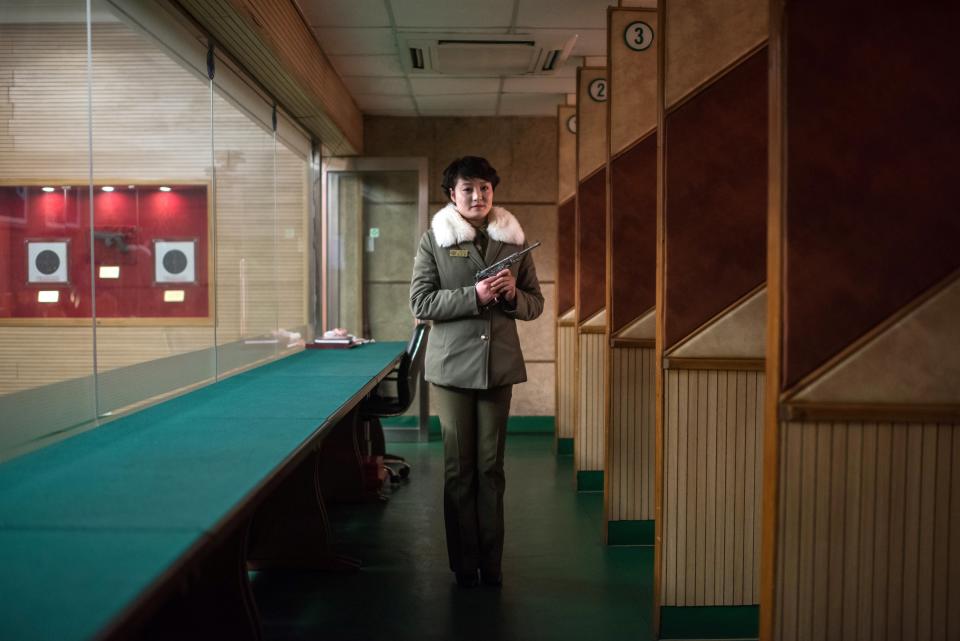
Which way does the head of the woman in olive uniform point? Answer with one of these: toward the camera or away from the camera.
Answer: toward the camera

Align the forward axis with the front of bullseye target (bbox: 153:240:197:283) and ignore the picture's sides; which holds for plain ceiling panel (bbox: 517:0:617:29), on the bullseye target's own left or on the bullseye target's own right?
on the bullseye target's own left

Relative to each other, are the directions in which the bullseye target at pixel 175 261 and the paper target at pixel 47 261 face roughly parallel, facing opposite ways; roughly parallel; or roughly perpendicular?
roughly parallel

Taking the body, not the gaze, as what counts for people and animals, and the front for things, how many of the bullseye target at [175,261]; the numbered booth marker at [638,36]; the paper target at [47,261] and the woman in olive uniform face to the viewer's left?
0

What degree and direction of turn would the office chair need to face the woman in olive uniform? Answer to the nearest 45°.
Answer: approximately 90° to its left

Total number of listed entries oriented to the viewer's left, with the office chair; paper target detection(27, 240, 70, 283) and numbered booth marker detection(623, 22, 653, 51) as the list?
1

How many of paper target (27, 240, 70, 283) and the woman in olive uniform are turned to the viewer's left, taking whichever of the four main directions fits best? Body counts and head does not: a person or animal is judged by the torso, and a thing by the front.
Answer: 0

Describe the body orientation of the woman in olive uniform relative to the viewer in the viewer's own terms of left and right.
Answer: facing the viewer

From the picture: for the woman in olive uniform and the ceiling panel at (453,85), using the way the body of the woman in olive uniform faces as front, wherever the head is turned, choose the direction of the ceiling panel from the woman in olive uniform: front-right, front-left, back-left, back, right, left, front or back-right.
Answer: back

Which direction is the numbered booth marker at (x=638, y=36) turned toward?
toward the camera

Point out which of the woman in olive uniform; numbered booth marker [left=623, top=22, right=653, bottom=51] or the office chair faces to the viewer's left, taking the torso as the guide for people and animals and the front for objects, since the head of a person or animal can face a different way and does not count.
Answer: the office chair

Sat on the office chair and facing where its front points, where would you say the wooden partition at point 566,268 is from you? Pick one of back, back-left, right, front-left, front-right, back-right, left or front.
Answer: back-right

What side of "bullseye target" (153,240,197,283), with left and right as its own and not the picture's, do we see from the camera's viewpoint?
front

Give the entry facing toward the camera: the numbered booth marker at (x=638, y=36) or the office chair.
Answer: the numbered booth marker

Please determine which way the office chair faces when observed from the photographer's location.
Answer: facing to the left of the viewer

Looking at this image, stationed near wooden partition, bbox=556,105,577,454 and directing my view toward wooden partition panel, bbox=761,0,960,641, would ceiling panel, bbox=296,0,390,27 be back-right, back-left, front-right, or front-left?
front-right
